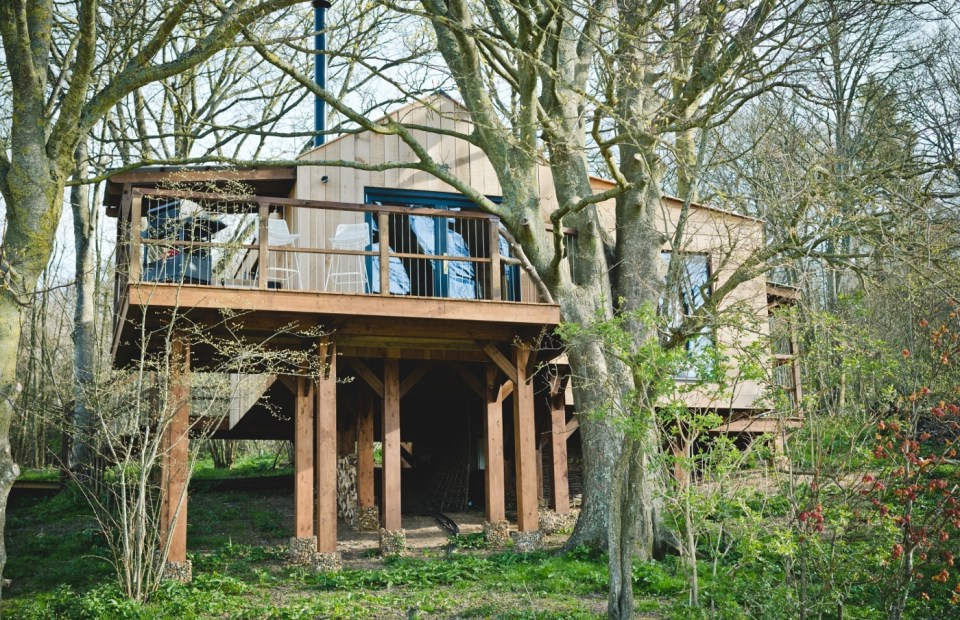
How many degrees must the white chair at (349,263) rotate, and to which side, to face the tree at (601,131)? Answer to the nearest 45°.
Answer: approximately 90° to its left

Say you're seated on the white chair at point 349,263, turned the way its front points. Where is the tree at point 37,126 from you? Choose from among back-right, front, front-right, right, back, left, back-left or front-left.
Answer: front

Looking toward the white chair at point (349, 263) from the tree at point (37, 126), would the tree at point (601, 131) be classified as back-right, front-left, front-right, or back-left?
front-right

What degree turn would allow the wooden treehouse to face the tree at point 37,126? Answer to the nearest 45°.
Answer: approximately 45° to its right

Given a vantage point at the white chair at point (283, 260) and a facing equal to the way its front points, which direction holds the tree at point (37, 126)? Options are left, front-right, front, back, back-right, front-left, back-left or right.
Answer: right

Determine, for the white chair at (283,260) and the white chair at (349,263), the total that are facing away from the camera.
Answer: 0

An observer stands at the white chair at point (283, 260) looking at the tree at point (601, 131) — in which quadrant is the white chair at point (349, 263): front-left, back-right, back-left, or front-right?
front-left

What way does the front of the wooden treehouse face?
toward the camera

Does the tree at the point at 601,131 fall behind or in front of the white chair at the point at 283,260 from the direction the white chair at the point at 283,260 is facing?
in front
